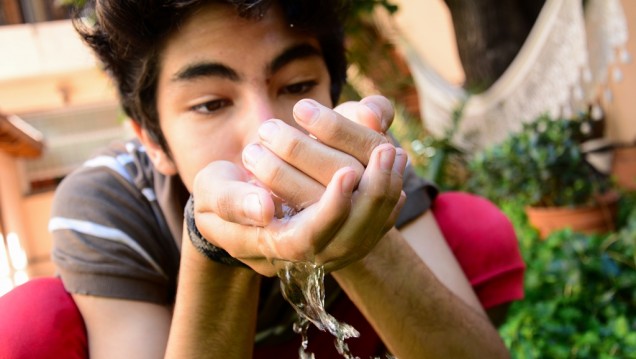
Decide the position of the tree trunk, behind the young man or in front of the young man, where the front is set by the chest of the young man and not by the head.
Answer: behind

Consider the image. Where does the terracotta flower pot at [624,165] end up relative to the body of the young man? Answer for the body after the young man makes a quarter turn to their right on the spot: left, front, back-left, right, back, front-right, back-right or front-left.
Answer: back-right

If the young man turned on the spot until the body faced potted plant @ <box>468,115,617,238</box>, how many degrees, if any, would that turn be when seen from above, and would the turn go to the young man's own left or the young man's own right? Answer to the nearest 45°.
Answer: approximately 135° to the young man's own left

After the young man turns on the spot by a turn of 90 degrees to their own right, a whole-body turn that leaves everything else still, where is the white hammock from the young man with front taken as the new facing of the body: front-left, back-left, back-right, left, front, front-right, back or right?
back-right

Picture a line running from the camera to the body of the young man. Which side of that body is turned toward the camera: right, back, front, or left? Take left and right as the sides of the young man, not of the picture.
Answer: front

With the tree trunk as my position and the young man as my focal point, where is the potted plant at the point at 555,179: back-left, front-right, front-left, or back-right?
front-left
